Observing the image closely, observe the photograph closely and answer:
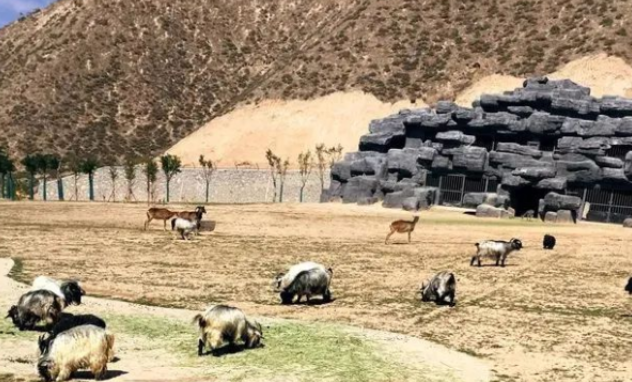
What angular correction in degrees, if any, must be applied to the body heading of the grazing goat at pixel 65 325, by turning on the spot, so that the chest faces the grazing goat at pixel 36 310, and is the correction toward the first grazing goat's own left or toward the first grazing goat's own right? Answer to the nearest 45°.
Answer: approximately 90° to the first grazing goat's own right

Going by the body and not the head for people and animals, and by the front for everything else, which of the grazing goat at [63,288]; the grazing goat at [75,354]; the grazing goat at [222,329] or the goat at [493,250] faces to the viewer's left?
the grazing goat at [75,354]

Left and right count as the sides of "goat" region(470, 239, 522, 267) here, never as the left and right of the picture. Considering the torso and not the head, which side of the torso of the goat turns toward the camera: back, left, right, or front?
right

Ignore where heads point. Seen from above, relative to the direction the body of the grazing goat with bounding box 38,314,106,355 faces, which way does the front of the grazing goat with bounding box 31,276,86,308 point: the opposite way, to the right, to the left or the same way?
the opposite way

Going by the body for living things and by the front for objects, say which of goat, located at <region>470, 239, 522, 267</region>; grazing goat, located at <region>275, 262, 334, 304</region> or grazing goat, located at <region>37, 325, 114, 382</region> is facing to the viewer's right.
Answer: the goat

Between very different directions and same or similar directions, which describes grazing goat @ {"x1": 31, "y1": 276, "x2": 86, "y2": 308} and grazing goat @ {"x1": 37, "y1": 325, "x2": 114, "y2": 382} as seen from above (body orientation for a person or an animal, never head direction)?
very different directions

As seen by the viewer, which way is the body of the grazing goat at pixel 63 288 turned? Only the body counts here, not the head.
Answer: to the viewer's right

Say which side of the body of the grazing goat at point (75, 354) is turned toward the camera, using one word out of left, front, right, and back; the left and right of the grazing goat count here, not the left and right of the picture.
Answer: left

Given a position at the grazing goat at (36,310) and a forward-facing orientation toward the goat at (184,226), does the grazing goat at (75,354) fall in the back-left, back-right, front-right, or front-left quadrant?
back-right

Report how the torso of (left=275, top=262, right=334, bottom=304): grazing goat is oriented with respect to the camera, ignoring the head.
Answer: to the viewer's left

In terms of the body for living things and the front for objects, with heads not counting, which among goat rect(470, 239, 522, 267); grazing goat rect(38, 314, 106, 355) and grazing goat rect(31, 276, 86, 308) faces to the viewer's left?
grazing goat rect(38, 314, 106, 355)
